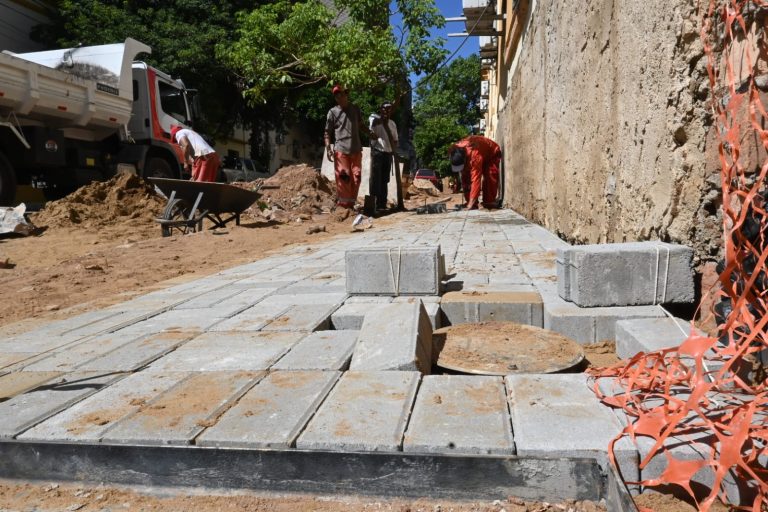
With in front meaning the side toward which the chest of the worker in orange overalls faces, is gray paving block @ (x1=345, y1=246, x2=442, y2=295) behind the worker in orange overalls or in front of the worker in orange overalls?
in front

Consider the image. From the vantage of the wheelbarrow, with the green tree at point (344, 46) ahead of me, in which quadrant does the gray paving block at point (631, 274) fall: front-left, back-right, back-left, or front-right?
back-right

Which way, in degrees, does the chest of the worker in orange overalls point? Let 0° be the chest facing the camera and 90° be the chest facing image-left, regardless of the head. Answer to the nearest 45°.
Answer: approximately 45°

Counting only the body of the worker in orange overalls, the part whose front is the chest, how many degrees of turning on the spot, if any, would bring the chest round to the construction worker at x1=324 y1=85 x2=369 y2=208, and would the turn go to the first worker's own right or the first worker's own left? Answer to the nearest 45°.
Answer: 0° — they already face them

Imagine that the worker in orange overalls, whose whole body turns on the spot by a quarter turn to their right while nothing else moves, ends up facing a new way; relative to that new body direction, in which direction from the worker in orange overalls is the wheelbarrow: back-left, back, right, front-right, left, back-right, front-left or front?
left

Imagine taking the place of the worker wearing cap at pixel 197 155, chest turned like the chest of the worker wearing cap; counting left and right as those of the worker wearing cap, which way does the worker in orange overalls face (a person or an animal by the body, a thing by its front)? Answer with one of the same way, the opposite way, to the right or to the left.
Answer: the same way

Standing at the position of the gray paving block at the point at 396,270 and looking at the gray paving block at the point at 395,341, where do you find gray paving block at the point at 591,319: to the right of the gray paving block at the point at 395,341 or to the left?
left

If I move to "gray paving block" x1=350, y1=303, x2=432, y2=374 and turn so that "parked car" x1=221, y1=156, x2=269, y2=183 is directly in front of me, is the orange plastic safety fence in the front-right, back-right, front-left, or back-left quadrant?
back-right

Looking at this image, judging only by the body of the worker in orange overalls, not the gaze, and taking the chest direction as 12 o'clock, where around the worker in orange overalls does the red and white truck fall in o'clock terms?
The red and white truck is roughly at 1 o'clock from the worker in orange overalls.

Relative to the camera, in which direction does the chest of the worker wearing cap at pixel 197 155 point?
to the viewer's left

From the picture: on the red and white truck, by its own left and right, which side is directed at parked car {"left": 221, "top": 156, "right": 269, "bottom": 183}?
front

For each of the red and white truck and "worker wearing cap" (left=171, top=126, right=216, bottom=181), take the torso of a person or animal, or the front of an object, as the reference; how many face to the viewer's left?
1

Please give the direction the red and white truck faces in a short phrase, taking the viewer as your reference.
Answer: facing away from the viewer and to the right of the viewer

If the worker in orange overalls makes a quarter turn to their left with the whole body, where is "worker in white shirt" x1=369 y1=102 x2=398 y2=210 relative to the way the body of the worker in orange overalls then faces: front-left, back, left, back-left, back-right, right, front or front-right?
right
